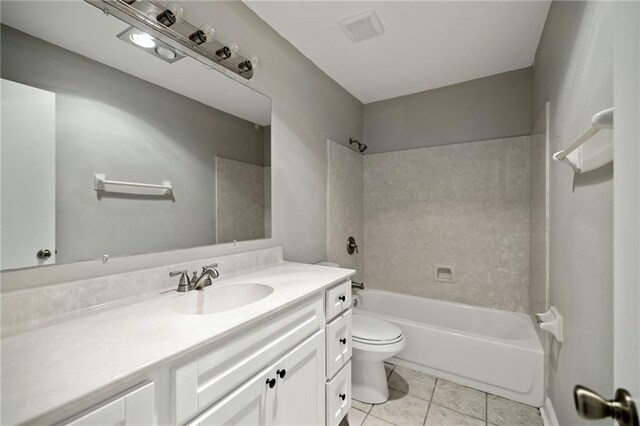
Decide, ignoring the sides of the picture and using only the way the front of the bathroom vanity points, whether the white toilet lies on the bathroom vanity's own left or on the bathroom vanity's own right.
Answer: on the bathroom vanity's own left

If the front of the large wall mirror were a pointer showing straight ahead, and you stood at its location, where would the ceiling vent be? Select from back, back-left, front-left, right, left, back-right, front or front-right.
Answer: front-left

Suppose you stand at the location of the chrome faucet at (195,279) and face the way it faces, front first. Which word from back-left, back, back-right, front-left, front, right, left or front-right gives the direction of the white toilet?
front-left

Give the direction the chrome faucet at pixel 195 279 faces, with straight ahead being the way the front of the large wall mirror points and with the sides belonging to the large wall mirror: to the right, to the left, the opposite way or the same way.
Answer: the same way

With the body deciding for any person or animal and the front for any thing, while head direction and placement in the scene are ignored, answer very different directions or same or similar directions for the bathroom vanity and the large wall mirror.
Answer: same or similar directions

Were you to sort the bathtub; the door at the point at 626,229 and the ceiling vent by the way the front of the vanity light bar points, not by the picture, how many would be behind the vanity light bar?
0

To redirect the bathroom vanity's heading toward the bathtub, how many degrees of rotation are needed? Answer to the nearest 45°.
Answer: approximately 45° to its left

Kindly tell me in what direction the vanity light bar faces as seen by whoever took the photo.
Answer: facing the viewer and to the right of the viewer

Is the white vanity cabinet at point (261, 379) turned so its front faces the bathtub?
no

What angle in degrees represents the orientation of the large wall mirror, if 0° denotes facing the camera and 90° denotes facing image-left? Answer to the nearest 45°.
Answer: approximately 315°

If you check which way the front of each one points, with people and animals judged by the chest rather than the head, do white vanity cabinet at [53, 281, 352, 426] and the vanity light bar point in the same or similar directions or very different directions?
same or similar directions

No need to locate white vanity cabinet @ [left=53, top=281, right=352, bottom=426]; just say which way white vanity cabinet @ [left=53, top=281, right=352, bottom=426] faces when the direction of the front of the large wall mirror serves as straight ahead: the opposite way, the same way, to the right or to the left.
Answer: the same way

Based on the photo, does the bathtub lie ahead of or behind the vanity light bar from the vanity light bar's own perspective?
ahead
